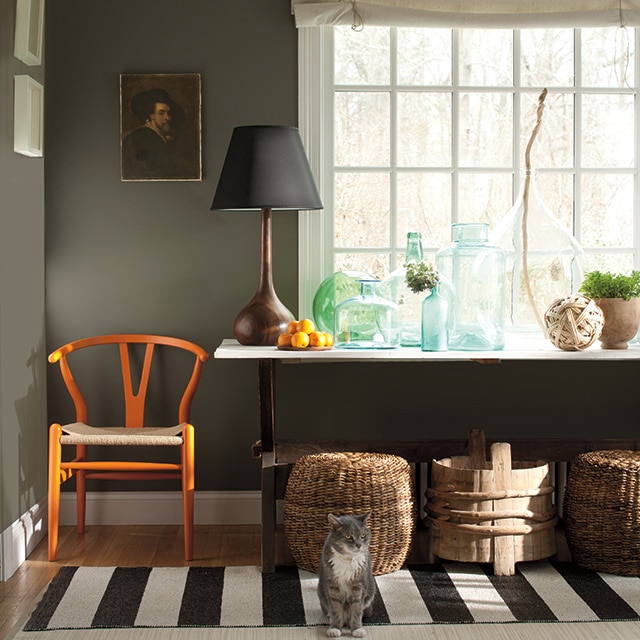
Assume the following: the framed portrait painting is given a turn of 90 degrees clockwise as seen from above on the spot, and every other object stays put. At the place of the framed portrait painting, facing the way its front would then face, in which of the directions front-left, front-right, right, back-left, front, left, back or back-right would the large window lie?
back

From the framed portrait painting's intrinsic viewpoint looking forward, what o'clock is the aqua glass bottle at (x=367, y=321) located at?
The aqua glass bottle is roughly at 10 o'clock from the framed portrait painting.

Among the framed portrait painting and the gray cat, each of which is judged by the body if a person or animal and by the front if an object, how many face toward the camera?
2

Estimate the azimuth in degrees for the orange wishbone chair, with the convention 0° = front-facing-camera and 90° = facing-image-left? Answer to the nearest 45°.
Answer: approximately 0°

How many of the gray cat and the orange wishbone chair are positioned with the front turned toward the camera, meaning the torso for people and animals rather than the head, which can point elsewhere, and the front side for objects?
2

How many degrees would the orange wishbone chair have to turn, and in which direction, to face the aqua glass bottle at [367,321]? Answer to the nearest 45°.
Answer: approximately 45° to its left

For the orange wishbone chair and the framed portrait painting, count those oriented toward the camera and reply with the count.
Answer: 2

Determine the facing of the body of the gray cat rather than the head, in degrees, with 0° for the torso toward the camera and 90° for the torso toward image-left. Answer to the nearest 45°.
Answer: approximately 0°
